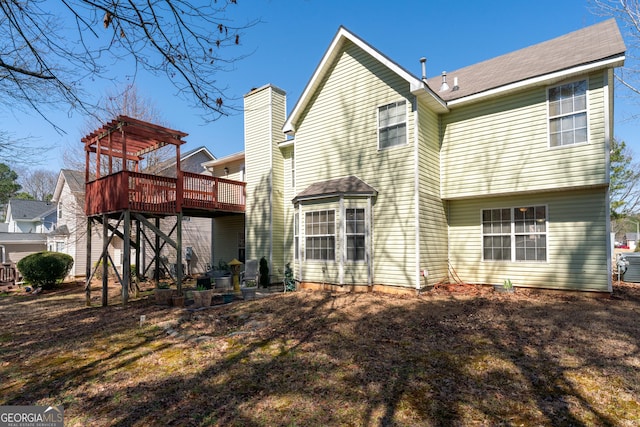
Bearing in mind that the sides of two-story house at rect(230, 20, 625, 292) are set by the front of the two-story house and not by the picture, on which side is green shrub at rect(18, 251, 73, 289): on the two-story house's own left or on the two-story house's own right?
on the two-story house's own left

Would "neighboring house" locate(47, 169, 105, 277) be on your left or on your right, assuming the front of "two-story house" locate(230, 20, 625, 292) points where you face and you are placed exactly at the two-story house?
on your left

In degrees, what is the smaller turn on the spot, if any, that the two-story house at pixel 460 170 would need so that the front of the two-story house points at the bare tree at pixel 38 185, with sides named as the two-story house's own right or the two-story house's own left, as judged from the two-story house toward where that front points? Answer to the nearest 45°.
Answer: approximately 45° to the two-story house's own left

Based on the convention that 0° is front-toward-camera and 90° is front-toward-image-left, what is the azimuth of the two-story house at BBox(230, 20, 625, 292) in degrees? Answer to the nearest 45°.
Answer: approximately 180°

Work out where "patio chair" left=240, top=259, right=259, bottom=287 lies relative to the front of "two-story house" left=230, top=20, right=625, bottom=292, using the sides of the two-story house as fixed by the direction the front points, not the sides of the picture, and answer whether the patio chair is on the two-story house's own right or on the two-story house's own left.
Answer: on the two-story house's own left

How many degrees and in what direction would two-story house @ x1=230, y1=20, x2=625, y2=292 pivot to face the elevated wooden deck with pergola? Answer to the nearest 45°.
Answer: approximately 90° to its left

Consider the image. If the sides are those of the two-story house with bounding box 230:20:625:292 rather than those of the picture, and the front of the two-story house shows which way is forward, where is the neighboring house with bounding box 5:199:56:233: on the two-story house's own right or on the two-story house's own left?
on the two-story house's own left
